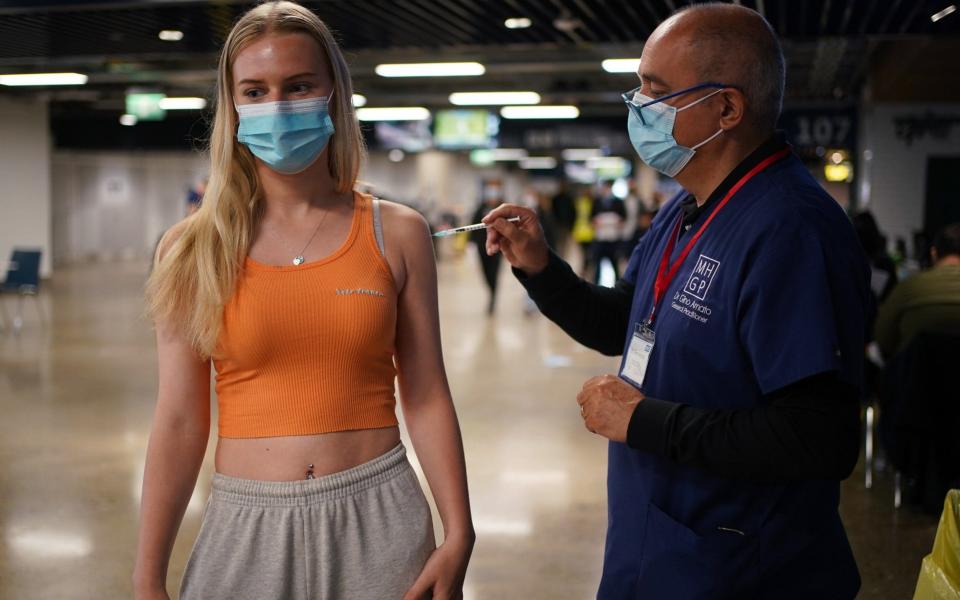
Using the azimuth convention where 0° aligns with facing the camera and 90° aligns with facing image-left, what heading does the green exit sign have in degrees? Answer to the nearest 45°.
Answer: approximately 0°

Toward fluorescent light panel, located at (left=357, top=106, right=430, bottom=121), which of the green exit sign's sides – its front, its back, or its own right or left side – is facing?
left

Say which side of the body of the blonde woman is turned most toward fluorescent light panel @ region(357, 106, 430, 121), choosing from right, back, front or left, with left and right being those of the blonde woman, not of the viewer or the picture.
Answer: back

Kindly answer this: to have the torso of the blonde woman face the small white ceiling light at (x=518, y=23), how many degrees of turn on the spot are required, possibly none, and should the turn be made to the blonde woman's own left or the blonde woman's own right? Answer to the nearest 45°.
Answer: approximately 180°

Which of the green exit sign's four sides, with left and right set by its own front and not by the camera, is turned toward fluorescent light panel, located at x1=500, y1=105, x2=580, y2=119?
left

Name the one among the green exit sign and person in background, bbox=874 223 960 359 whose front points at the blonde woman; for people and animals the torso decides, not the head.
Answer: the green exit sign

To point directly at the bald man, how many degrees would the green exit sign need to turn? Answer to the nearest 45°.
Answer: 0° — it already faces them
